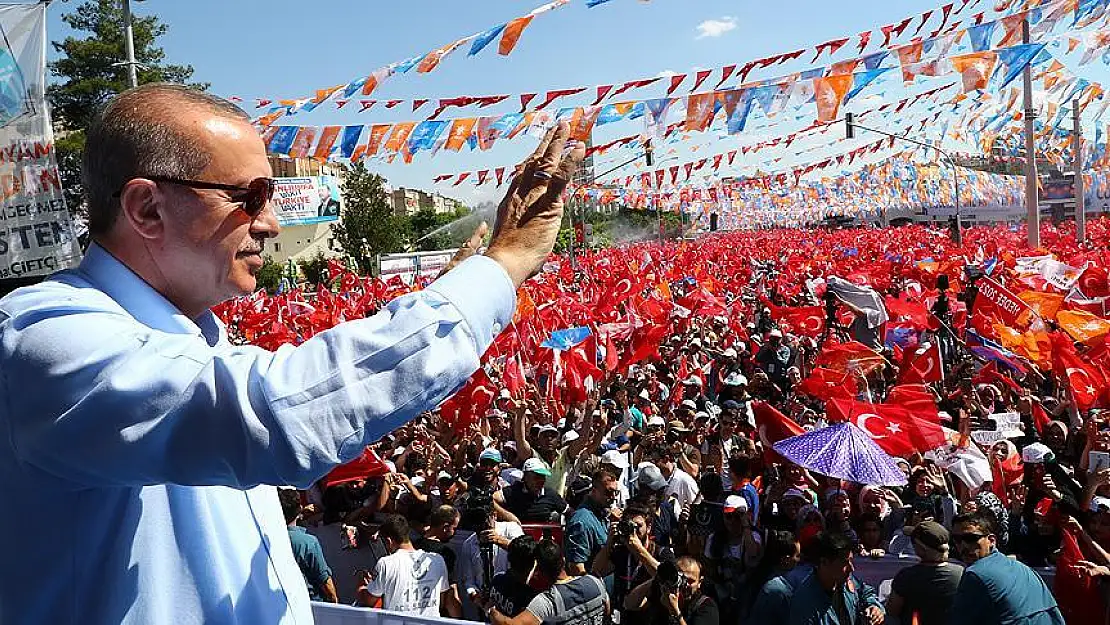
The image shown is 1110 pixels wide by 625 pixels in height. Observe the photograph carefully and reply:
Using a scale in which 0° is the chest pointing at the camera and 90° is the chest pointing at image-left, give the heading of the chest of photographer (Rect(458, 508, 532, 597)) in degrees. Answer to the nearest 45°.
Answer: approximately 315°

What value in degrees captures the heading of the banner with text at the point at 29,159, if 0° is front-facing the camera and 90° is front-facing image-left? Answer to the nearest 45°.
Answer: approximately 0°

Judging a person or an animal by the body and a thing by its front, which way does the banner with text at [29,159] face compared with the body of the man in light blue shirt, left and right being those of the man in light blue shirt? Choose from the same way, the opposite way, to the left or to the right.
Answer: to the right

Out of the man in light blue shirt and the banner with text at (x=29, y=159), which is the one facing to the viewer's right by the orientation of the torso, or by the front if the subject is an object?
the man in light blue shirt

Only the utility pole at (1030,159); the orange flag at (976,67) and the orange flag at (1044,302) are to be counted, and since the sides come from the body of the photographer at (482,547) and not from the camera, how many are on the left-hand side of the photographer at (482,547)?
3

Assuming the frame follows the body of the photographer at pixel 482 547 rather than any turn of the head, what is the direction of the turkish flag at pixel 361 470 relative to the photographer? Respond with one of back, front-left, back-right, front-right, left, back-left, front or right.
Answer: back

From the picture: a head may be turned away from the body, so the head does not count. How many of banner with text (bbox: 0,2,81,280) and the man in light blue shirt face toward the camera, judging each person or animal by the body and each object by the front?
1

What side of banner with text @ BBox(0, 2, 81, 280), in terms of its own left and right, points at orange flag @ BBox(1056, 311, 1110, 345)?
left

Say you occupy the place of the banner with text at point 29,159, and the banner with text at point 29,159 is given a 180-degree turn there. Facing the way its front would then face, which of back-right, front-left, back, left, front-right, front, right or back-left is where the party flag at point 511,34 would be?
front-right

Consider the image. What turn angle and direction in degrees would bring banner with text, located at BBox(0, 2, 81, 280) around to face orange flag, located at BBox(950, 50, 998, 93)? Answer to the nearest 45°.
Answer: approximately 90° to its left

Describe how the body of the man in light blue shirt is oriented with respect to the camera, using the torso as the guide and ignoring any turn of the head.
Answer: to the viewer's right
